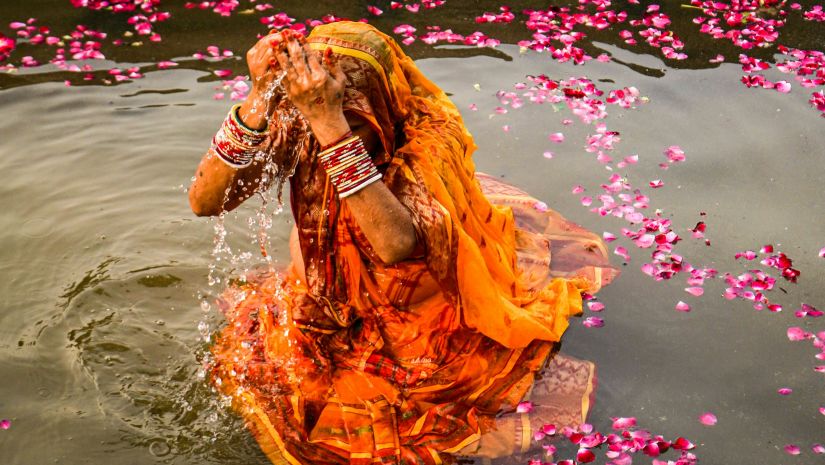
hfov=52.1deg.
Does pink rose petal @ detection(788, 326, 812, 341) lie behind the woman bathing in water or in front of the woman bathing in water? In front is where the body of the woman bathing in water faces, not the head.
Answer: behind

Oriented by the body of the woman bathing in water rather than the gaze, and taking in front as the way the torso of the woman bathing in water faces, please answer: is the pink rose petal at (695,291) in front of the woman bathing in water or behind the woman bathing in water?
behind

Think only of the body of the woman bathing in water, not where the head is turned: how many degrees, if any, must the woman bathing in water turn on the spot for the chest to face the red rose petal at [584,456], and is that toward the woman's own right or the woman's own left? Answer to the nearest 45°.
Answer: approximately 135° to the woman's own left

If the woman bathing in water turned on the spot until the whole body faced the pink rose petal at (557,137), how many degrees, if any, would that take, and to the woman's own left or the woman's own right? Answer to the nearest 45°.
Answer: approximately 180°

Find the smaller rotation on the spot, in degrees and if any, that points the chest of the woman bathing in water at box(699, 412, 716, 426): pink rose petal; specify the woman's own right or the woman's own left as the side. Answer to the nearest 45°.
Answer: approximately 135° to the woman's own left

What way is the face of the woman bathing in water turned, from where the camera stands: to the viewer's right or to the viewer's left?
to the viewer's left

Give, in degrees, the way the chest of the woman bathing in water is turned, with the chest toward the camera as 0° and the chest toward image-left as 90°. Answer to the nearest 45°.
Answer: approximately 45°

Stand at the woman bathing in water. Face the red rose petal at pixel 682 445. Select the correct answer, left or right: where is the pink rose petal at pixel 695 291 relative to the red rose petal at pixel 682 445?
left
